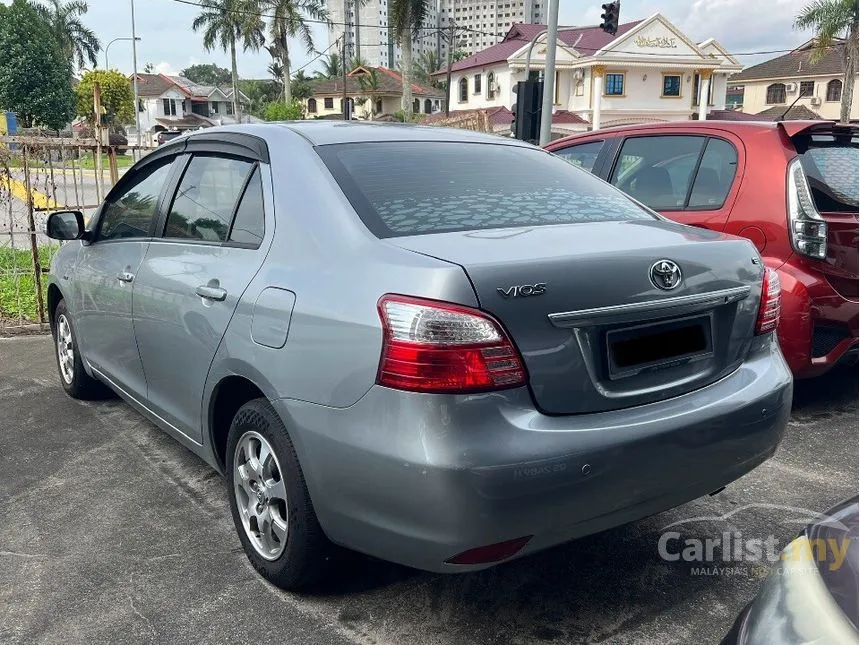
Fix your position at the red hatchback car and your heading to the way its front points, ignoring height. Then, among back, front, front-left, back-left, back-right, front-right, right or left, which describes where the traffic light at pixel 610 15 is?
front-right

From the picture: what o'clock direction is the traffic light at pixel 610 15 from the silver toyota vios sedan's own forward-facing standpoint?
The traffic light is roughly at 2 o'clock from the silver toyota vios sedan.

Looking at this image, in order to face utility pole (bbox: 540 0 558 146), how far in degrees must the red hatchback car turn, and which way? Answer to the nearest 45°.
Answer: approximately 45° to its right

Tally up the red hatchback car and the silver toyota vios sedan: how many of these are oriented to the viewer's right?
0

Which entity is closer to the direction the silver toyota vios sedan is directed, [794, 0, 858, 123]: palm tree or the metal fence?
the metal fence

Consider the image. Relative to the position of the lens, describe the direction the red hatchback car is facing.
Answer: facing away from the viewer and to the left of the viewer

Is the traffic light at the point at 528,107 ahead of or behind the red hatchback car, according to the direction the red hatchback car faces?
ahead

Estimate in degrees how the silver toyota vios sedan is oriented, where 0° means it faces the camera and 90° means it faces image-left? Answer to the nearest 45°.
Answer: approximately 135°

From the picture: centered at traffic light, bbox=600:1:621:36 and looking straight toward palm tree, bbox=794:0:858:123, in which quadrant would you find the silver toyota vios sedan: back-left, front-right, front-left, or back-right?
back-right

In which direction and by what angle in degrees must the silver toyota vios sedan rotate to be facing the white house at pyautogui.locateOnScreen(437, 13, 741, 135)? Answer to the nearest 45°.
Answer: approximately 45° to its right

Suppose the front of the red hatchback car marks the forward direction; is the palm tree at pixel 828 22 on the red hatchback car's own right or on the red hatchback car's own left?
on the red hatchback car's own right

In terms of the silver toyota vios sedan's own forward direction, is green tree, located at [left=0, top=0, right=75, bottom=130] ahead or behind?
ahead
